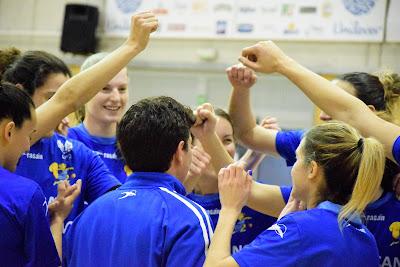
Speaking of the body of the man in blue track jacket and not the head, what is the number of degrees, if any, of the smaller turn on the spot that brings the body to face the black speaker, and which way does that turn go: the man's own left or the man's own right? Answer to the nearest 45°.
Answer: approximately 45° to the man's own left

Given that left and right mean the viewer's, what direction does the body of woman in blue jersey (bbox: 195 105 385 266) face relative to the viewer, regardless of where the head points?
facing away from the viewer and to the left of the viewer

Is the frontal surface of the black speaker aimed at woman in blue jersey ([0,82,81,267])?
yes

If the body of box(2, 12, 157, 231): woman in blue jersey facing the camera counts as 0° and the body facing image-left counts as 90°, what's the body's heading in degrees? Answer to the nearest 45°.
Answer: approximately 315°

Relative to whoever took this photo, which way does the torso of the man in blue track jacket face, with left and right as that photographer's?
facing away from the viewer and to the right of the viewer

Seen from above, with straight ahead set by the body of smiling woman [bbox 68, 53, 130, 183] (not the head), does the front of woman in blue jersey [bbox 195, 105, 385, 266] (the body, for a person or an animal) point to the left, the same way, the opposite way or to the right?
the opposite way

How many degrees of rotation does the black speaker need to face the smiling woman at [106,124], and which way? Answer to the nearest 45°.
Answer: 0° — it already faces them

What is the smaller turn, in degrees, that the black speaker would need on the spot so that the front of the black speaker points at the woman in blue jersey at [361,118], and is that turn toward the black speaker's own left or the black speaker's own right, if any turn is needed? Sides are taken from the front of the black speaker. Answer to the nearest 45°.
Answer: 0° — it already faces them

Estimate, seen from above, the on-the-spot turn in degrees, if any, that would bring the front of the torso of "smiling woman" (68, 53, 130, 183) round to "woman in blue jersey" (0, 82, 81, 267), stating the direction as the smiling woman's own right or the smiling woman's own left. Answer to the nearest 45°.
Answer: approximately 45° to the smiling woman's own right

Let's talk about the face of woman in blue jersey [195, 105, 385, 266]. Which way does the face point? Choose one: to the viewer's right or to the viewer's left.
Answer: to the viewer's left

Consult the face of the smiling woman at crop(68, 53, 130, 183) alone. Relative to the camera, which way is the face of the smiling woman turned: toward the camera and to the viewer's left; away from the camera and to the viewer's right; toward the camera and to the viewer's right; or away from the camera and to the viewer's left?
toward the camera and to the viewer's right

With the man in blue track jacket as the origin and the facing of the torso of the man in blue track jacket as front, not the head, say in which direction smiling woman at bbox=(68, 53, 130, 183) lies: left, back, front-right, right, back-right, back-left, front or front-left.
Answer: front-left
